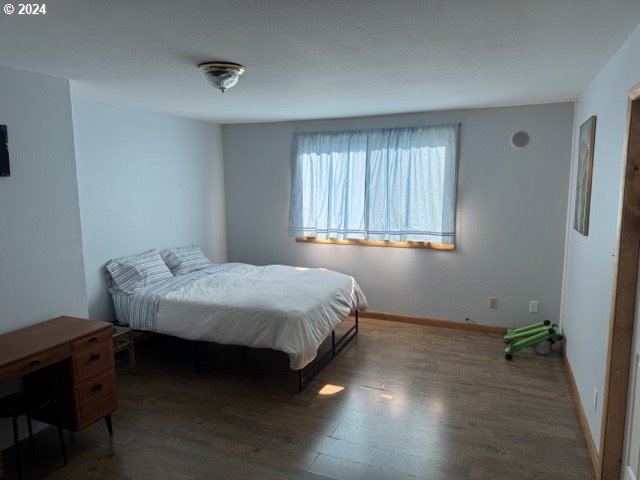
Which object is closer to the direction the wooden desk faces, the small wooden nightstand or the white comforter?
the white comforter

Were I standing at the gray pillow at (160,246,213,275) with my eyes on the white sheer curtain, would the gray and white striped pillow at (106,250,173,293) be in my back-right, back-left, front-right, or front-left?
back-right

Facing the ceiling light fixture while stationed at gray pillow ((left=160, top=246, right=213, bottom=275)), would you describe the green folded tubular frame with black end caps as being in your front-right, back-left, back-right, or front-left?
front-left

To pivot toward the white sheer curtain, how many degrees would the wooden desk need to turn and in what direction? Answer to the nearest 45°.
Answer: approximately 45° to its left

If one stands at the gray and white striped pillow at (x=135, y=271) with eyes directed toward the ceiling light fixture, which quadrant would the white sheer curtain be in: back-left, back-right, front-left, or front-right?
front-left

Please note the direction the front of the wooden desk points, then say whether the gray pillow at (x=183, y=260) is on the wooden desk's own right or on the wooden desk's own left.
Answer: on the wooden desk's own left

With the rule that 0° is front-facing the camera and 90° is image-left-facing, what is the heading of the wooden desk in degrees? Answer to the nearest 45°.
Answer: approximately 315°

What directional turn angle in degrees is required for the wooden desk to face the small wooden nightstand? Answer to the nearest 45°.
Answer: approximately 90° to its left

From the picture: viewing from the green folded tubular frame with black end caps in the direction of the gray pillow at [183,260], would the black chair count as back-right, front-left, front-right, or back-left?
front-left

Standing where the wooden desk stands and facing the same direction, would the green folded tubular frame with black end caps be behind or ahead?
ahead

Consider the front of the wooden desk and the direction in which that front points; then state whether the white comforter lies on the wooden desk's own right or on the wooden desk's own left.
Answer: on the wooden desk's own left
